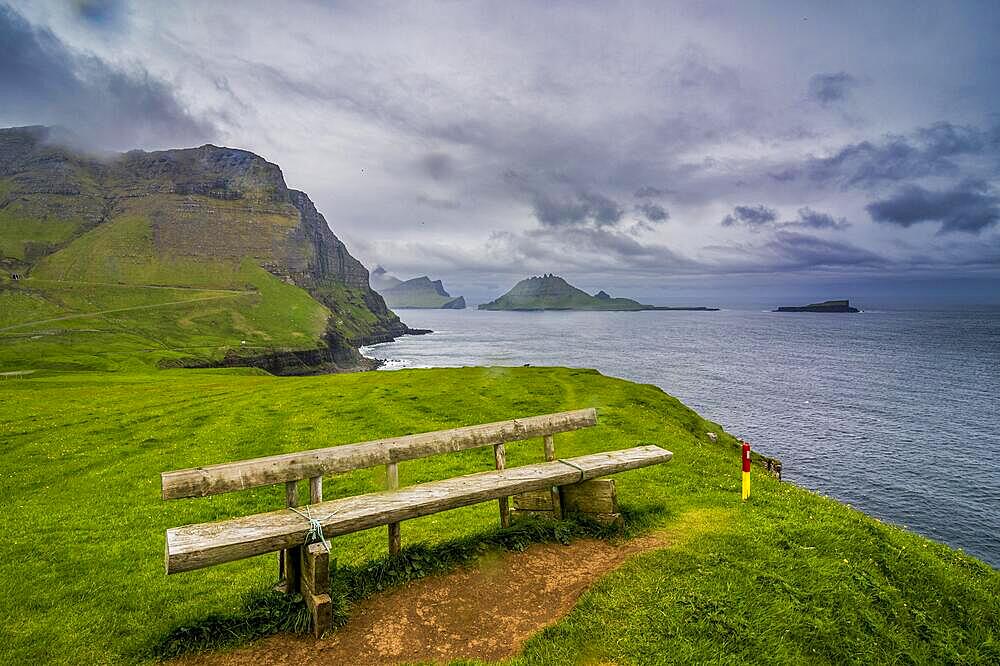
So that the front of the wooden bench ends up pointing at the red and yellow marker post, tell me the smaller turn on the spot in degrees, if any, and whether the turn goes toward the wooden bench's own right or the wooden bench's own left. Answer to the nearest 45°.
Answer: approximately 45° to the wooden bench's own left

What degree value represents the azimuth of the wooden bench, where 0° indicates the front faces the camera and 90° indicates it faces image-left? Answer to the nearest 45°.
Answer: approximately 315°
